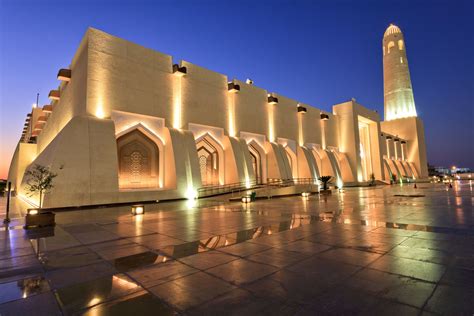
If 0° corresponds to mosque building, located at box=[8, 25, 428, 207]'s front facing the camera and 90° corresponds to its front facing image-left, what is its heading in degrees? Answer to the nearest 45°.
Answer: approximately 315°

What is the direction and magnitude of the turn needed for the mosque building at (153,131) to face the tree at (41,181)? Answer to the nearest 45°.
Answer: approximately 45° to its right

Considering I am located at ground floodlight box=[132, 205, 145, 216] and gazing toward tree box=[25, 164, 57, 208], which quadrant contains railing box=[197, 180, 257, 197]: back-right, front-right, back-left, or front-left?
back-right

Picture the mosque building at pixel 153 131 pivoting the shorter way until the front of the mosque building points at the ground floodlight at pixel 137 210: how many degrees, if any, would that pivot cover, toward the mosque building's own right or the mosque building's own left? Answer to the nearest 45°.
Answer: approximately 45° to the mosque building's own right
